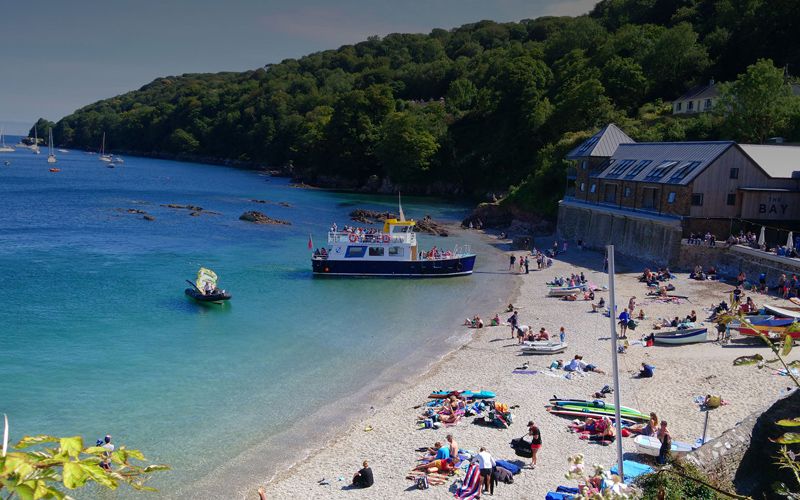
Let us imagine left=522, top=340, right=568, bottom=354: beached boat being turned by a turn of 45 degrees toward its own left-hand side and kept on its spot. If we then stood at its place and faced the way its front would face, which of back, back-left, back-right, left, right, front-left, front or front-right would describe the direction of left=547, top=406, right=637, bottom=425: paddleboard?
back-right

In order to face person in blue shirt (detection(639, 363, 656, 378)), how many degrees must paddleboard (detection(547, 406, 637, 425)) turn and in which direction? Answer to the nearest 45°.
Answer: approximately 135° to its right

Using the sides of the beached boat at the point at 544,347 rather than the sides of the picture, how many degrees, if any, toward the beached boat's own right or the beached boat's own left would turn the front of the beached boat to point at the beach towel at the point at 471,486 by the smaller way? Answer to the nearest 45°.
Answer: approximately 90° to the beached boat's own right

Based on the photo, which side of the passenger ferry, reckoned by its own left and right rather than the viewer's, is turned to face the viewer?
right

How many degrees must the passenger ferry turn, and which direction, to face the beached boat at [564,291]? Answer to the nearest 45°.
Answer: approximately 45° to its right

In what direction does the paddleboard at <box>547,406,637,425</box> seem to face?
to the viewer's left

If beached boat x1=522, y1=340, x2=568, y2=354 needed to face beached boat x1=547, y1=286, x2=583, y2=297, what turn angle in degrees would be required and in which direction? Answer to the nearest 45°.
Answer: approximately 90° to its left

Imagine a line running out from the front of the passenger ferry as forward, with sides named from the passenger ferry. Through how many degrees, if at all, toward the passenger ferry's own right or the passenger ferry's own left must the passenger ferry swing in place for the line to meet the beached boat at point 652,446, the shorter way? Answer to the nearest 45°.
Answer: approximately 90° to the passenger ferry's own right
